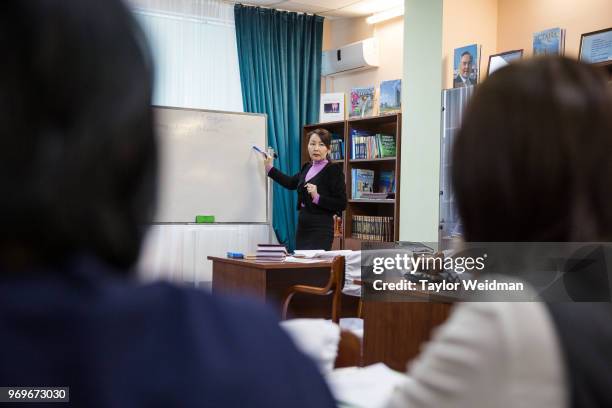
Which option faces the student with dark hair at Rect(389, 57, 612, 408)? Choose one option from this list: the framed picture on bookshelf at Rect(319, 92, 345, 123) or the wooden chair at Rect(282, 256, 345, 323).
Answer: the framed picture on bookshelf

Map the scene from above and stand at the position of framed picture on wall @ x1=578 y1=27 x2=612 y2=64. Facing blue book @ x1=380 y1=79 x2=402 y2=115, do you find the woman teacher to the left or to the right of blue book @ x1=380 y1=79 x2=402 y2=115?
left

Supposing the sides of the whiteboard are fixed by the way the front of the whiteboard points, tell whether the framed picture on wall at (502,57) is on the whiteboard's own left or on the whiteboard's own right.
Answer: on the whiteboard's own left

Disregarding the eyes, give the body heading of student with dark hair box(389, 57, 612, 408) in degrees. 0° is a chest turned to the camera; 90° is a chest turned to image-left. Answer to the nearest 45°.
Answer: approximately 135°

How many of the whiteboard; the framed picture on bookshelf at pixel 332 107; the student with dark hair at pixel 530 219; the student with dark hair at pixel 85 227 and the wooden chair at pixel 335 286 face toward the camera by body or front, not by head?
2

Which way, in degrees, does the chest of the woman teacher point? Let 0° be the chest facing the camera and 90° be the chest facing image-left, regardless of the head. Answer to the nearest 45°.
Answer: approximately 45°

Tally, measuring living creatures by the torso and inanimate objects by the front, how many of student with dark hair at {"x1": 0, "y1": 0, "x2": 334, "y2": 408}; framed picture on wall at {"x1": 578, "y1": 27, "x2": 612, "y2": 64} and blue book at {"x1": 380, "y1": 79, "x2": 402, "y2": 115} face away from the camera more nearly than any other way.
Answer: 1

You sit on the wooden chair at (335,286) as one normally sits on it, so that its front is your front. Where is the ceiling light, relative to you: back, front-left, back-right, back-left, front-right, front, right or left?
right
